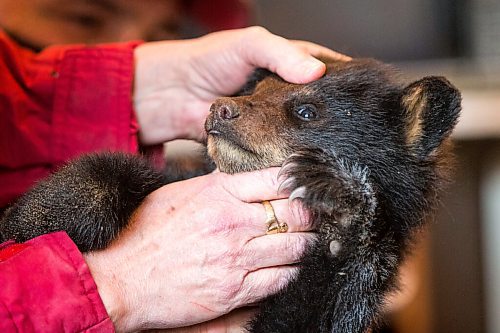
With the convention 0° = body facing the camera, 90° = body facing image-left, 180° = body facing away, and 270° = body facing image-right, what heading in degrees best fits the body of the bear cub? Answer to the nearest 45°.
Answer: approximately 90°
